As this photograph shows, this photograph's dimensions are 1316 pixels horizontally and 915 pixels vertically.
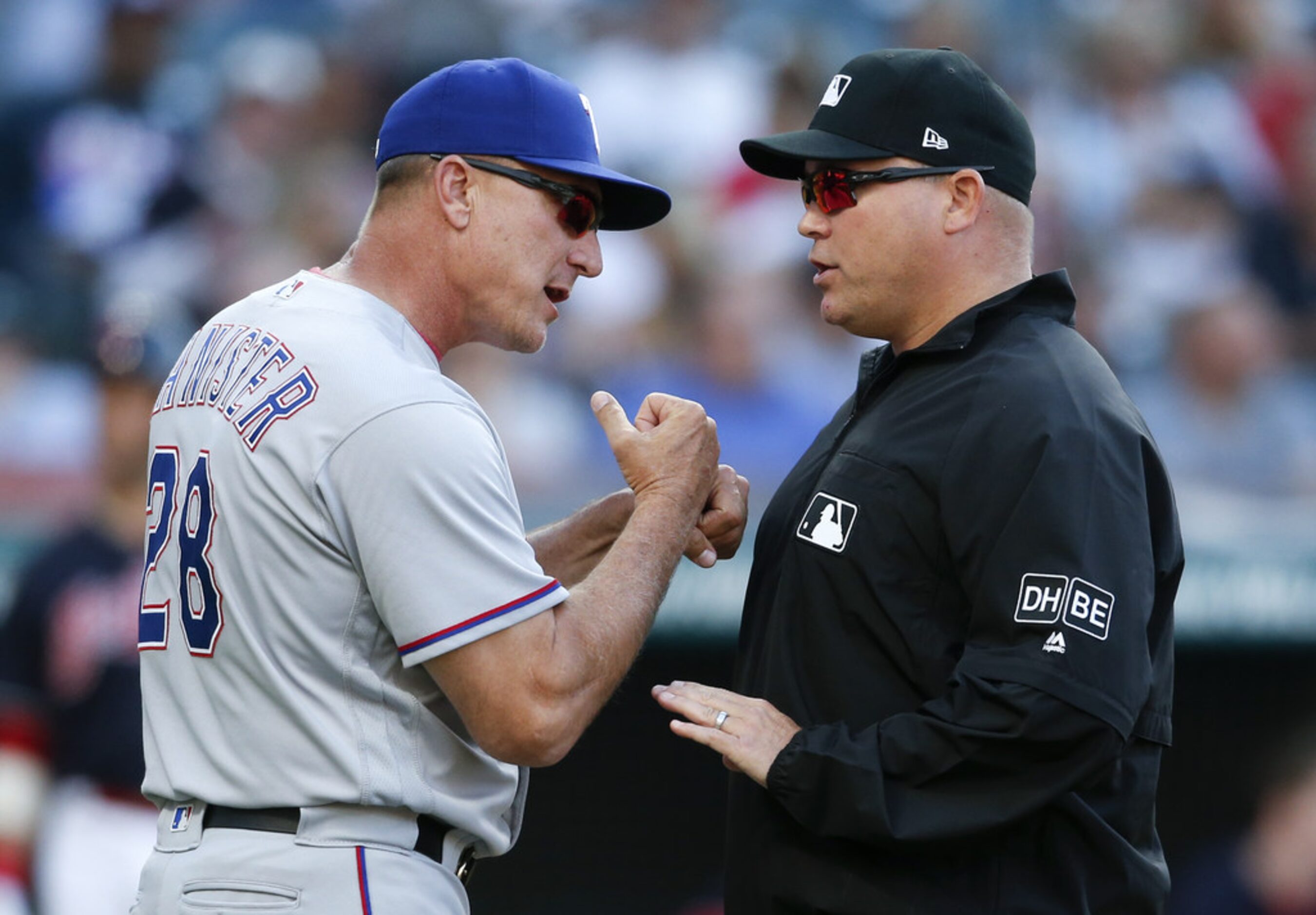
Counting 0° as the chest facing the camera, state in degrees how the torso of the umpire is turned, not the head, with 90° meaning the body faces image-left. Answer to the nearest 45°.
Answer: approximately 90°

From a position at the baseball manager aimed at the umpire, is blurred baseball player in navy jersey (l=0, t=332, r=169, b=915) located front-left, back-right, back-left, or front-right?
back-left

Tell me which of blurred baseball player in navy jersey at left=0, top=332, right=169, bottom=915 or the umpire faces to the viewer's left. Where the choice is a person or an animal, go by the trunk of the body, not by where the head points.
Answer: the umpire

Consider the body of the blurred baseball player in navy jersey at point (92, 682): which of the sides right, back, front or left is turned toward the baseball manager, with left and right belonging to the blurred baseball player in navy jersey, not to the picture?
front

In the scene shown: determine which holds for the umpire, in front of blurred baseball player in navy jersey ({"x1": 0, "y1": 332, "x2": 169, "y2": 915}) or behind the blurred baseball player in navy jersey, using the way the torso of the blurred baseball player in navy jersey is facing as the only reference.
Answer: in front

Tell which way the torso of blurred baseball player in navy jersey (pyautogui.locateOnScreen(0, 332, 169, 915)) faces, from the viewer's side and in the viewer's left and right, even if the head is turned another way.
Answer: facing the viewer

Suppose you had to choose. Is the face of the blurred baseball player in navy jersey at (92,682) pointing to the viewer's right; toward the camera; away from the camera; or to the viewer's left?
toward the camera

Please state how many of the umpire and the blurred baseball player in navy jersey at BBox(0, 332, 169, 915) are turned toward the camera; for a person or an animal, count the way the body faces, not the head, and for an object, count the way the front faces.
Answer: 1

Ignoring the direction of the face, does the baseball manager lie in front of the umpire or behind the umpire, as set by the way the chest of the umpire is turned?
in front

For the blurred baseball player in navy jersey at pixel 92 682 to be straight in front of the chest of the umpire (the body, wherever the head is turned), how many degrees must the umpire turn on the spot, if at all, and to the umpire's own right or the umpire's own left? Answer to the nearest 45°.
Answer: approximately 45° to the umpire's own right

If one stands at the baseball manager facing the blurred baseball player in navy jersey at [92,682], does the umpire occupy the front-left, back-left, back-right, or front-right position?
back-right
